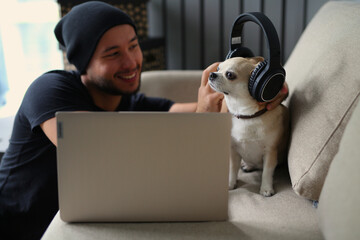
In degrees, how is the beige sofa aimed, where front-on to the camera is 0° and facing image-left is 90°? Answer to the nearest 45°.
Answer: approximately 90°

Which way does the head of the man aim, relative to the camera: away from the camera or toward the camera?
toward the camera

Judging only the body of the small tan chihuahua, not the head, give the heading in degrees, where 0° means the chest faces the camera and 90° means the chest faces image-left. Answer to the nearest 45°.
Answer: approximately 45°

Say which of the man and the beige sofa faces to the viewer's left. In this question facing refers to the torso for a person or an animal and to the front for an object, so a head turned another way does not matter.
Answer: the beige sofa

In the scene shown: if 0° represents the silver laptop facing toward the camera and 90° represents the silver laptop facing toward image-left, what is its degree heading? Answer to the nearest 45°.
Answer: approximately 180°

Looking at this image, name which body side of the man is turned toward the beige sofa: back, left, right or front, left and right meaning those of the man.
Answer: front

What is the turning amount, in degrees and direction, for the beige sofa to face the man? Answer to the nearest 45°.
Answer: approximately 45° to its right

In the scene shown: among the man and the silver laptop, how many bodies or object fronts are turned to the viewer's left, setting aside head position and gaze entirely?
0
